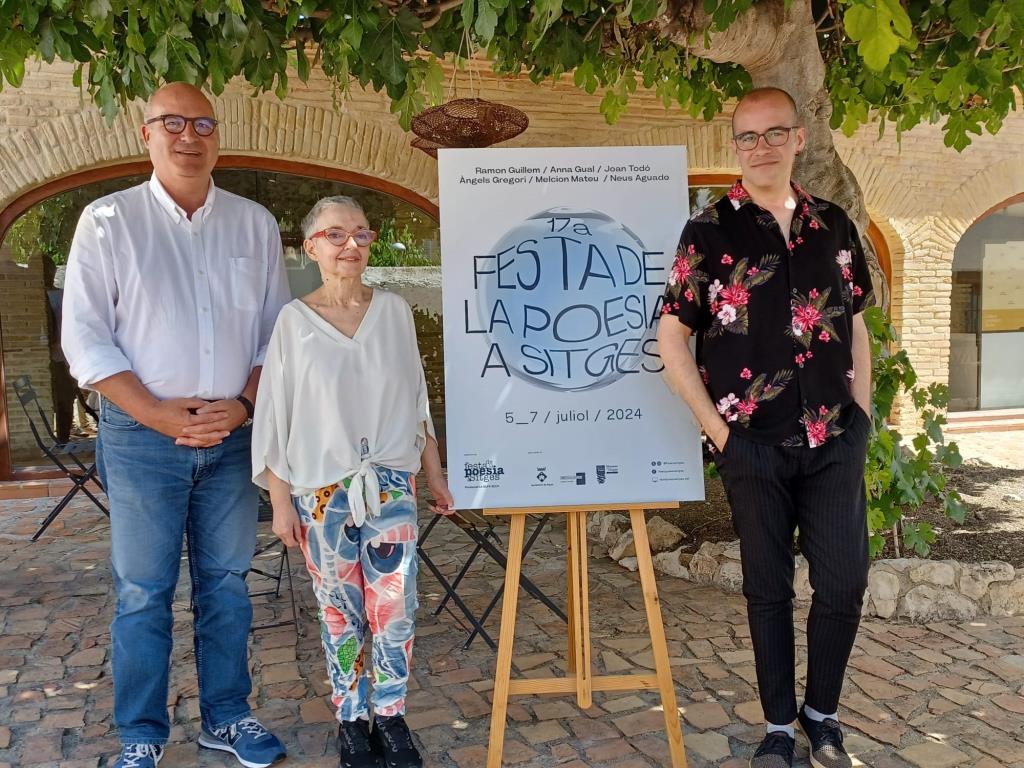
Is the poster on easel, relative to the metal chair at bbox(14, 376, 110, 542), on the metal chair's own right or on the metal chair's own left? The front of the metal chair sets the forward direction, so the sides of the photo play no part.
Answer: on the metal chair's own right

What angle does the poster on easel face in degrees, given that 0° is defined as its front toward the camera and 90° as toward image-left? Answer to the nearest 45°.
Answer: approximately 0°

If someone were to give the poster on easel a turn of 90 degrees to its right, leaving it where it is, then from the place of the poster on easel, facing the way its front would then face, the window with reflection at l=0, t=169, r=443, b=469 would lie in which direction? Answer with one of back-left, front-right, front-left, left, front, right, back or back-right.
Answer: front-right

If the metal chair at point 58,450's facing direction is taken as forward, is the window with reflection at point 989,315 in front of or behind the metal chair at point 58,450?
in front

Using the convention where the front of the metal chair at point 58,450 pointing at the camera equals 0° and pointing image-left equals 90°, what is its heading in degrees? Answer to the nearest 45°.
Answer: approximately 270°

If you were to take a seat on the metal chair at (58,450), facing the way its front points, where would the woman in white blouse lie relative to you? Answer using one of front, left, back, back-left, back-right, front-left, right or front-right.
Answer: right

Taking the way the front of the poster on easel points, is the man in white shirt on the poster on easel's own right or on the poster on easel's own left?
on the poster on easel's own right

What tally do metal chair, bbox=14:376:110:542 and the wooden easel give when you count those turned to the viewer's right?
1

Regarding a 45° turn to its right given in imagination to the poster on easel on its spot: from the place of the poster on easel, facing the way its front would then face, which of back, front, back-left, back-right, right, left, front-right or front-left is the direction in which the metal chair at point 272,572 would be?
right

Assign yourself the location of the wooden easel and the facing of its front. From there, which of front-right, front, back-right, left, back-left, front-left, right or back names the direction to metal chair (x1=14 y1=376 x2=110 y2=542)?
back-right

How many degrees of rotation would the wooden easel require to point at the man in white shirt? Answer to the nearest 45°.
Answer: approximately 90° to its right

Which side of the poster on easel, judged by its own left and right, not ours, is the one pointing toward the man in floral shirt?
left

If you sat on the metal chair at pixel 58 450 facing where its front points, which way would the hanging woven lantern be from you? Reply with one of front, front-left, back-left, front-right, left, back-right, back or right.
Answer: front-right
